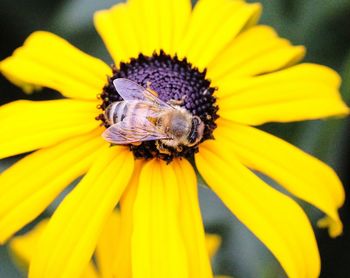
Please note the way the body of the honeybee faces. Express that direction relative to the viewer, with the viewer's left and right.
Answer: facing to the right of the viewer
